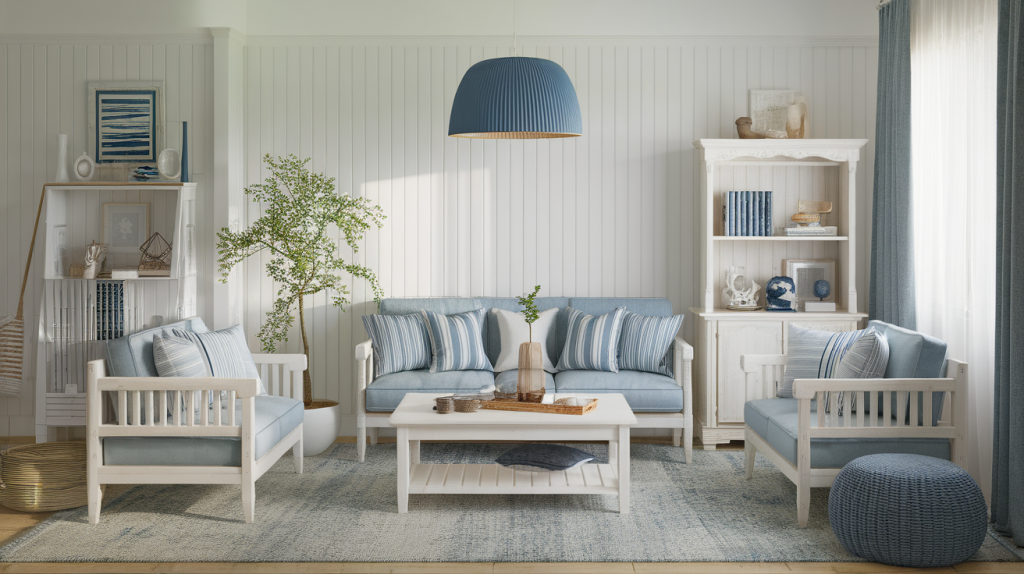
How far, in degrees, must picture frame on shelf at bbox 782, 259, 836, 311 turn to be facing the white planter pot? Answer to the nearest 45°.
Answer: approximately 45° to its right

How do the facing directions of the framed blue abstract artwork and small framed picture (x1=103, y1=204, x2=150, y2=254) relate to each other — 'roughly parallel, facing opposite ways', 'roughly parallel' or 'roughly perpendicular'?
roughly parallel

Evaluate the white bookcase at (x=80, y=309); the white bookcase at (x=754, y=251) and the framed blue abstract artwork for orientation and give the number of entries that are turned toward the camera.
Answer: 3

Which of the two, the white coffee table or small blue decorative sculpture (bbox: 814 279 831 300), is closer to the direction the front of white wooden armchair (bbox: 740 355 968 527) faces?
the white coffee table

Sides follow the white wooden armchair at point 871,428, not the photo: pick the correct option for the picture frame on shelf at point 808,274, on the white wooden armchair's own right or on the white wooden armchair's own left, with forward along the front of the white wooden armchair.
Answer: on the white wooden armchair's own right

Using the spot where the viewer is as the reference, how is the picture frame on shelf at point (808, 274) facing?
facing the viewer

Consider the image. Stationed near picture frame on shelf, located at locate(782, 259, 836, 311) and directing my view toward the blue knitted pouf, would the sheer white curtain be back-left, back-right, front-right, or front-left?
front-left

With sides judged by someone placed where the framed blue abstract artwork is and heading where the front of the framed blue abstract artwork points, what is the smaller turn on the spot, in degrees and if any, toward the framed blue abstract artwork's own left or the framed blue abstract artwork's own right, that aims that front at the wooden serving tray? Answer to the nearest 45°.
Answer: approximately 45° to the framed blue abstract artwork's own left

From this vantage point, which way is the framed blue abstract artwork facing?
toward the camera

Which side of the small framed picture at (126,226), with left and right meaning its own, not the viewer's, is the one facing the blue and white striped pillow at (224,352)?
front

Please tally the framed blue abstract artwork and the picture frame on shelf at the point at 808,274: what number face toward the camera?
2

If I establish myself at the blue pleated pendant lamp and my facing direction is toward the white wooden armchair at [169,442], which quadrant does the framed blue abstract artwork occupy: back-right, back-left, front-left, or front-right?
front-right

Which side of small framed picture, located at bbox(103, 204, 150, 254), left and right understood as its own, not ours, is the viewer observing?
front
